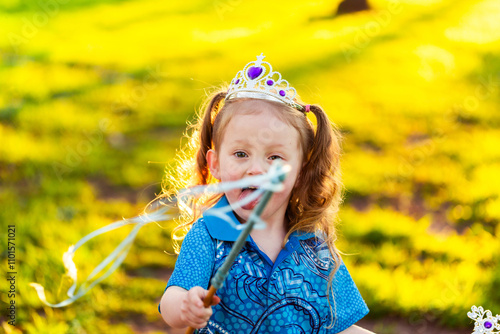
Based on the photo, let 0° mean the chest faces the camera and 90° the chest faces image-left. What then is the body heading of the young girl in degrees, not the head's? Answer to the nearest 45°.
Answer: approximately 0°
